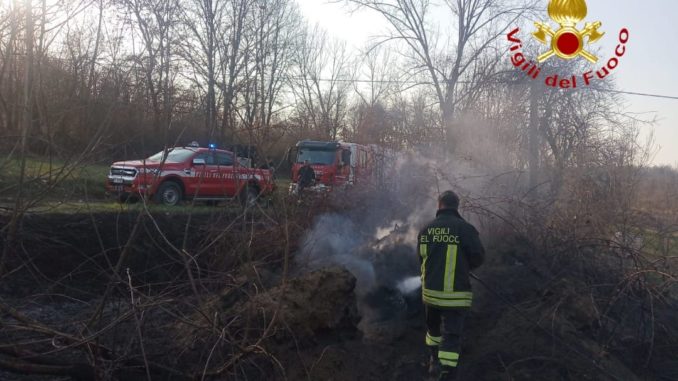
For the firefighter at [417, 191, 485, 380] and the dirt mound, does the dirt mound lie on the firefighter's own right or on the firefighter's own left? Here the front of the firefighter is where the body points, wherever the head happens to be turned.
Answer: on the firefighter's own left

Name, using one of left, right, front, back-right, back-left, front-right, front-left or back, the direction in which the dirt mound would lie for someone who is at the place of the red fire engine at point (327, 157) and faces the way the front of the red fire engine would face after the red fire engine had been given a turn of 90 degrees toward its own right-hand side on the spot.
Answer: back-left

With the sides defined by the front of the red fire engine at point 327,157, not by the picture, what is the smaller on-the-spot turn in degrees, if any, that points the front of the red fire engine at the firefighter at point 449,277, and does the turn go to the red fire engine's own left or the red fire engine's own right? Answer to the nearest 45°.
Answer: approximately 45° to the red fire engine's own left

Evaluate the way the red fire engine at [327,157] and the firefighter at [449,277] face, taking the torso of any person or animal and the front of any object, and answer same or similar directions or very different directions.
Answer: very different directions
